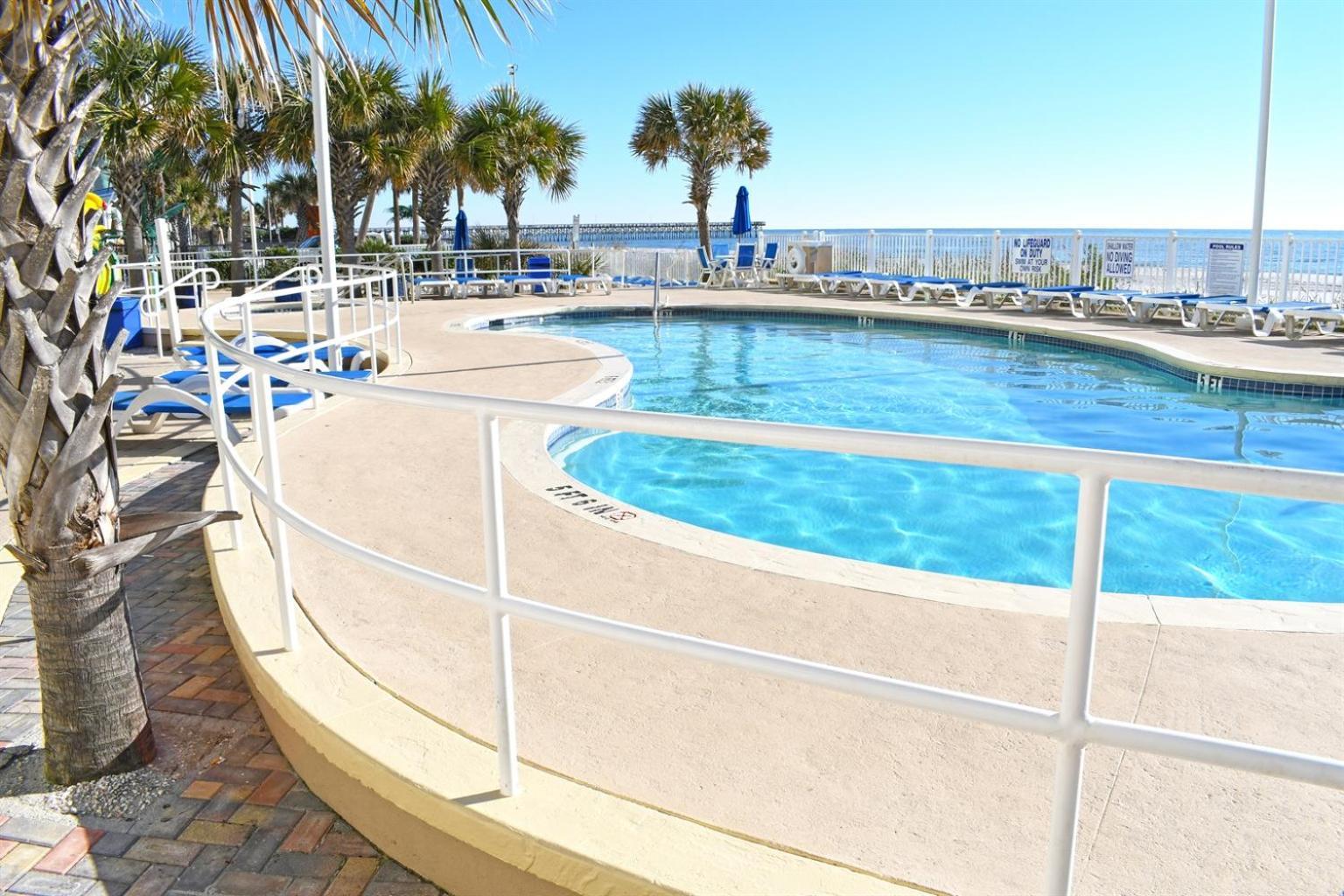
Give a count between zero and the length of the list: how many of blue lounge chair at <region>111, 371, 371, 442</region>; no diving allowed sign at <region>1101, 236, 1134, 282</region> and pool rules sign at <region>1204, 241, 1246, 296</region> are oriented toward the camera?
2

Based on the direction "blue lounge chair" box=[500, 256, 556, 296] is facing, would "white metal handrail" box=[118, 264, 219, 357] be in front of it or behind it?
in front

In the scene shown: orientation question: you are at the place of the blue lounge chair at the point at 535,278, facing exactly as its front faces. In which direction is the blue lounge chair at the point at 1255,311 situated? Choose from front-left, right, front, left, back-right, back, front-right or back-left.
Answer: left

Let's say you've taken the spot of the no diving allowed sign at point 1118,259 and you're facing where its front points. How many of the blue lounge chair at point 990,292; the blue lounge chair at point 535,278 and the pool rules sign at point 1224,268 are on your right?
2

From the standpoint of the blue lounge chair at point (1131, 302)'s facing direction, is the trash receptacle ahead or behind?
ahead
